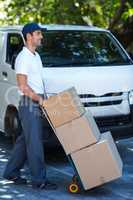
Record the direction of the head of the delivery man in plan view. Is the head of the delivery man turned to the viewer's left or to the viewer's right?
to the viewer's right

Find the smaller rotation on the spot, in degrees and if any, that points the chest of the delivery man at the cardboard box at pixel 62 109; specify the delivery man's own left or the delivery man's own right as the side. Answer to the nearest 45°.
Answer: approximately 45° to the delivery man's own right

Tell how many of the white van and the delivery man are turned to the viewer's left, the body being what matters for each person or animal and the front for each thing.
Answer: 0

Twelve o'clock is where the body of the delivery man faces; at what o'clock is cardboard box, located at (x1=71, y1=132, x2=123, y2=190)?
The cardboard box is roughly at 1 o'clock from the delivery man.

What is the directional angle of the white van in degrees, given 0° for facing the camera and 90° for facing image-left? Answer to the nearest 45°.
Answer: approximately 315°

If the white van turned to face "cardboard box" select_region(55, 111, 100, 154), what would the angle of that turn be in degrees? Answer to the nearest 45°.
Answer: approximately 45° to its right

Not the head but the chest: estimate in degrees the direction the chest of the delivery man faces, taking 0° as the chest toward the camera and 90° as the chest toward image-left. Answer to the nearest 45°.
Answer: approximately 270°
